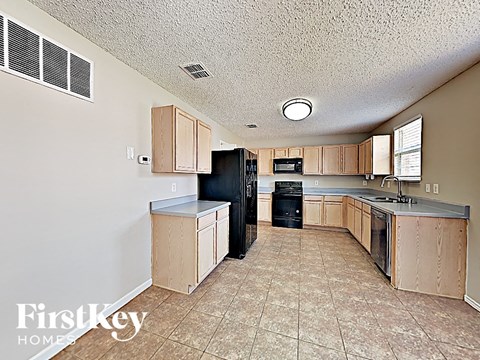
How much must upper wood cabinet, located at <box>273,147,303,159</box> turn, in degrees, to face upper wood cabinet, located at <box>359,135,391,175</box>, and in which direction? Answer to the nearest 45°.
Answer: approximately 45° to its left

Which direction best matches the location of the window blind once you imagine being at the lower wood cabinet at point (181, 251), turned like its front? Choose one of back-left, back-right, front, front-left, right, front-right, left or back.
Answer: front-left

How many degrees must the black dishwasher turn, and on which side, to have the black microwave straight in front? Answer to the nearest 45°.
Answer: approximately 90° to its right

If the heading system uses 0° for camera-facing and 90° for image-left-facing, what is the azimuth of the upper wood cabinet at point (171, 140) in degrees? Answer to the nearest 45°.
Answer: approximately 315°

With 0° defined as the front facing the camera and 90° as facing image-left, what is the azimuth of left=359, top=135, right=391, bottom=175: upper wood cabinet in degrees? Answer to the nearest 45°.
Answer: approximately 90°

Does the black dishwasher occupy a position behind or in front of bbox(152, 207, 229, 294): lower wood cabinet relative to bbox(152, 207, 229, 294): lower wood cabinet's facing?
in front

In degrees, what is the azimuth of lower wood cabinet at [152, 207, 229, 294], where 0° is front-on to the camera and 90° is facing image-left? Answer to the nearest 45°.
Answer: approximately 315°

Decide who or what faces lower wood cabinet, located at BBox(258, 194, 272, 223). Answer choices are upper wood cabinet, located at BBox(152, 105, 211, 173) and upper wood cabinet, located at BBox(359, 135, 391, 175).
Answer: upper wood cabinet, located at BBox(359, 135, 391, 175)

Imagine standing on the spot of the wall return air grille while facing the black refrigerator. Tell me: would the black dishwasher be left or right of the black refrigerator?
right

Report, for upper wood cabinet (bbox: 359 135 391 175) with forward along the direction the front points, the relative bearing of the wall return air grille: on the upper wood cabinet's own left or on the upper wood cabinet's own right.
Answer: on the upper wood cabinet's own left

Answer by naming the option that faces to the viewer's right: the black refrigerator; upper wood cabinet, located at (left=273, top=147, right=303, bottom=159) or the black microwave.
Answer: the black refrigerator

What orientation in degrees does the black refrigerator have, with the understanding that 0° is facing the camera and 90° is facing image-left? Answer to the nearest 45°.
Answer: approximately 270°
